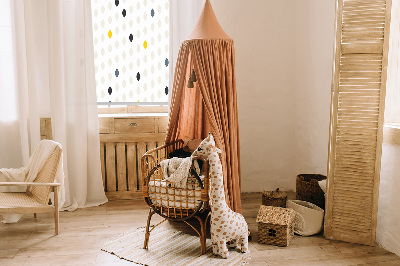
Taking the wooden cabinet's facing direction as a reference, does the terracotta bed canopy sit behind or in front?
in front

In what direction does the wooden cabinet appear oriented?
toward the camera

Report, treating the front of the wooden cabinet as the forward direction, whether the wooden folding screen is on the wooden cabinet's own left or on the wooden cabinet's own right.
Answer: on the wooden cabinet's own left

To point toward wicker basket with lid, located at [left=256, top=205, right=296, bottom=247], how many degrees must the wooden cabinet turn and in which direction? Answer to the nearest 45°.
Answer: approximately 45° to its left

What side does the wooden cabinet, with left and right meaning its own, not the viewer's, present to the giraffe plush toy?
front

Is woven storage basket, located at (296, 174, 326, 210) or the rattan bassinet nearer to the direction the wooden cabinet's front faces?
the rattan bassinet

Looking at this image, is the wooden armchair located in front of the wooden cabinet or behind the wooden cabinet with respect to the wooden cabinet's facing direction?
in front

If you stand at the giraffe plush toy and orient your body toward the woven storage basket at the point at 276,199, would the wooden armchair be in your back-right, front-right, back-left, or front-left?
back-left

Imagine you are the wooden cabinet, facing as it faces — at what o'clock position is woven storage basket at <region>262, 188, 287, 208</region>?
The woven storage basket is roughly at 10 o'clock from the wooden cabinet.
